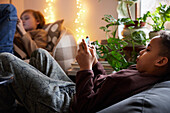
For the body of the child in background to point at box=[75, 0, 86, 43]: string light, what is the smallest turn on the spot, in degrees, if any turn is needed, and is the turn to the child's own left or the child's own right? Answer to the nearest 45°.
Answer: approximately 135° to the child's own left

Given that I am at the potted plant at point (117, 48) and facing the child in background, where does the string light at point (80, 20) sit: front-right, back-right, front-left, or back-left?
front-right

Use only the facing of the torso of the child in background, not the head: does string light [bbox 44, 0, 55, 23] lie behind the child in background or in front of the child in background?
behind
